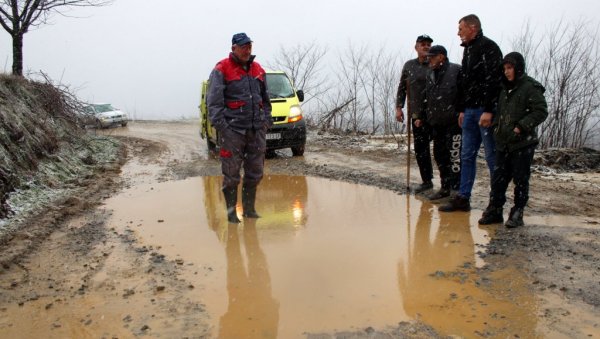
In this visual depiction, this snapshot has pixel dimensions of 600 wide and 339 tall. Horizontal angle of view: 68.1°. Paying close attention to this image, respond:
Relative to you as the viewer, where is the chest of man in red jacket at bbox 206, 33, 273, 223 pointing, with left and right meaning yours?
facing the viewer and to the right of the viewer

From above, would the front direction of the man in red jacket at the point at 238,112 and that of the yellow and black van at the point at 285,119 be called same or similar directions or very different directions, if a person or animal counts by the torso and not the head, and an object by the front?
same or similar directions

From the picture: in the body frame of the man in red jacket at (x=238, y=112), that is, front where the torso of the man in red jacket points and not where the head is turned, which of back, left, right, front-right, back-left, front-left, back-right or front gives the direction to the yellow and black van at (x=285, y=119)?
back-left

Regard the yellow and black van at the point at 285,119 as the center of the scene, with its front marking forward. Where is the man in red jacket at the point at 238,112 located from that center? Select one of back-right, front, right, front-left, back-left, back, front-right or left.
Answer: front-right

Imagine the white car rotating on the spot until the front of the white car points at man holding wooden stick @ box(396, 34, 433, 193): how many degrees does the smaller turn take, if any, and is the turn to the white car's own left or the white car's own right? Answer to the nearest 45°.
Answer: approximately 45° to the white car's own right

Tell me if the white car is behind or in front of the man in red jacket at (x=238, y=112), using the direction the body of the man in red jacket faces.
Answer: behind

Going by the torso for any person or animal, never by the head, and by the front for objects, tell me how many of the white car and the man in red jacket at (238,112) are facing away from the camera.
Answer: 0

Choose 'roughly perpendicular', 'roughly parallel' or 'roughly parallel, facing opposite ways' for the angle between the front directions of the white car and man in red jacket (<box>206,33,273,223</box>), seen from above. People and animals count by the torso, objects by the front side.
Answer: roughly parallel

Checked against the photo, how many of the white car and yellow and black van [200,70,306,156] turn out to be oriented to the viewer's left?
0

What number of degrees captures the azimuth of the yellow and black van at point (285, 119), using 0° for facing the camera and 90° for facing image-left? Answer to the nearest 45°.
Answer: approximately 315°

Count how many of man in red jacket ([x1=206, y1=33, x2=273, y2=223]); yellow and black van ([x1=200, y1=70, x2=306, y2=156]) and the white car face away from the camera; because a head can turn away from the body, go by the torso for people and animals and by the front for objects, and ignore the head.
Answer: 0

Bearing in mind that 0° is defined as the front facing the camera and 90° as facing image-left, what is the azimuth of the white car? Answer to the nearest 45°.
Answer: approximately 315°

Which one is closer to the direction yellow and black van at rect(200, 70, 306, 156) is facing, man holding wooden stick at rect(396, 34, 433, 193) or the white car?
the man holding wooden stick
